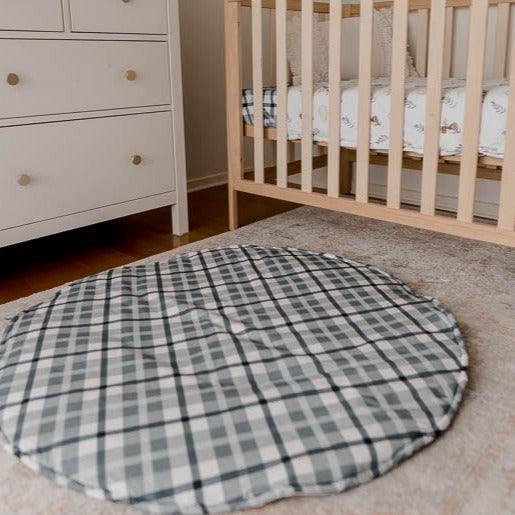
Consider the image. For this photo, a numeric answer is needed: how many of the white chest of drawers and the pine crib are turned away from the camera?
0

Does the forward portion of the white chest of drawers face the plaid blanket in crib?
no

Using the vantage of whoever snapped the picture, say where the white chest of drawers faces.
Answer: facing the viewer and to the right of the viewer
